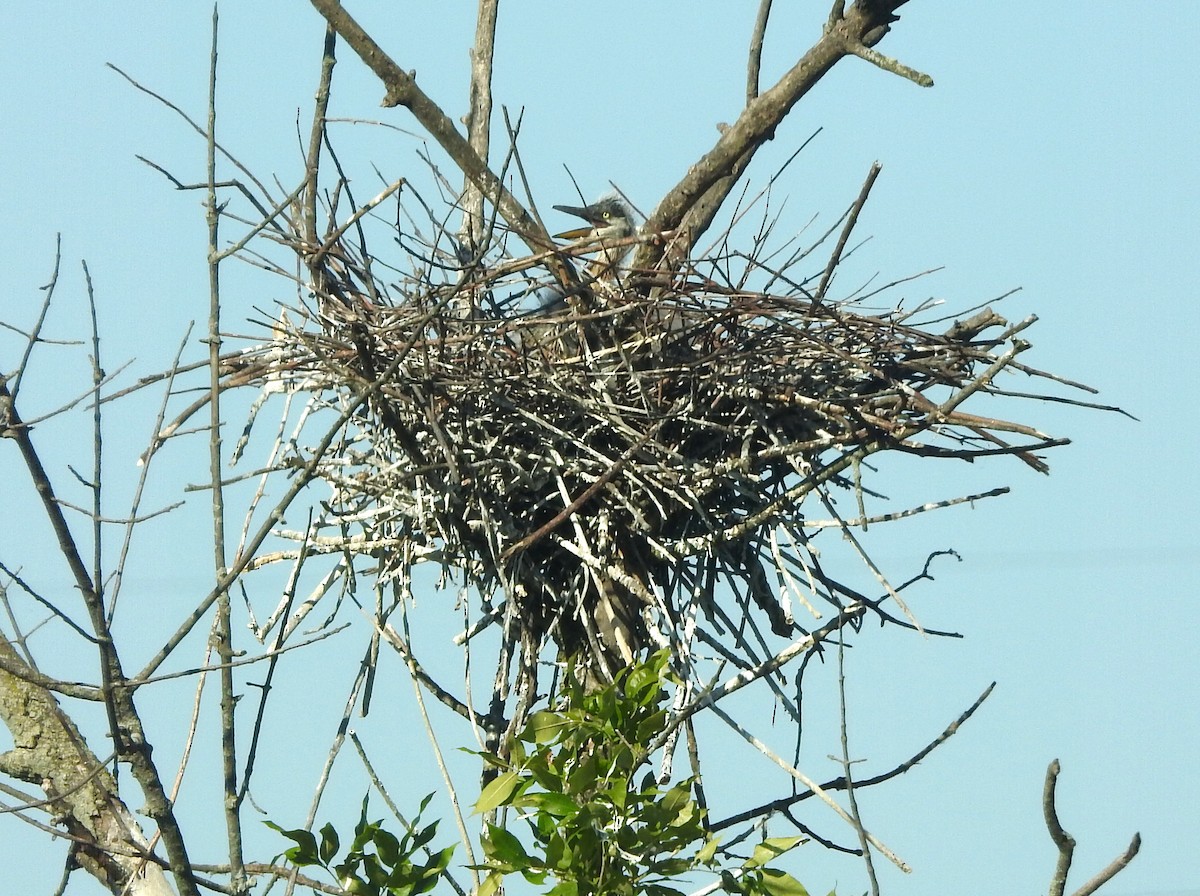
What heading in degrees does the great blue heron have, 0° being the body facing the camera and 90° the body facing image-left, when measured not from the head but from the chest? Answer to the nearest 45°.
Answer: approximately 90°
